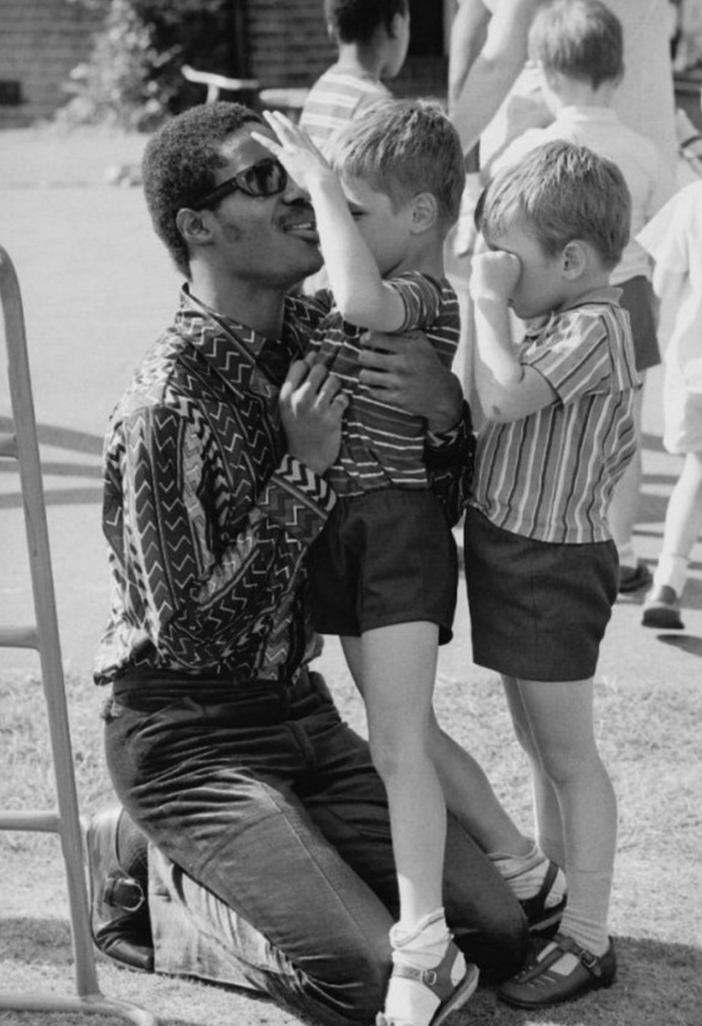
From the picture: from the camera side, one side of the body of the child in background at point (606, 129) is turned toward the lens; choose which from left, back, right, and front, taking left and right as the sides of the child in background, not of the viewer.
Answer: back

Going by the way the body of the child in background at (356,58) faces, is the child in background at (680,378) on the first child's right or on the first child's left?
on the first child's right

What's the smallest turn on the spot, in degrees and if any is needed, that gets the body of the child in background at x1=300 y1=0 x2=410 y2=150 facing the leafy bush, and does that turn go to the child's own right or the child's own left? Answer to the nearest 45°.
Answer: approximately 45° to the child's own left

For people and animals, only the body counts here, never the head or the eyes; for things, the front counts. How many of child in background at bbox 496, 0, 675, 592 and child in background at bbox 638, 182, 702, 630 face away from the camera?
1

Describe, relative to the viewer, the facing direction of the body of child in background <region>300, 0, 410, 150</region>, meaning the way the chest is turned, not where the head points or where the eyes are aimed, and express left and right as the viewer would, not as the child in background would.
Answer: facing away from the viewer and to the right of the viewer

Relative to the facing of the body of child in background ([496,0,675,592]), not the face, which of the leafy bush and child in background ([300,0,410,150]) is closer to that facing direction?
the leafy bush

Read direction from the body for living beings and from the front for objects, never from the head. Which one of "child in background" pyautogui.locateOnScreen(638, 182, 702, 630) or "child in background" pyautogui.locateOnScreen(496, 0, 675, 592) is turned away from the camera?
"child in background" pyautogui.locateOnScreen(496, 0, 675, 592)

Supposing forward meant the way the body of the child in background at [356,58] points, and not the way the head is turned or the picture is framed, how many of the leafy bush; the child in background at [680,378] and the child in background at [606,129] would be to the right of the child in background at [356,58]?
2
